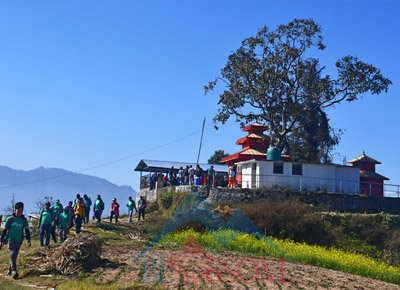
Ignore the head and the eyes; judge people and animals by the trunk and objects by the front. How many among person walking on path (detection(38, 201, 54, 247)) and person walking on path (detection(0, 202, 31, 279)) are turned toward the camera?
2

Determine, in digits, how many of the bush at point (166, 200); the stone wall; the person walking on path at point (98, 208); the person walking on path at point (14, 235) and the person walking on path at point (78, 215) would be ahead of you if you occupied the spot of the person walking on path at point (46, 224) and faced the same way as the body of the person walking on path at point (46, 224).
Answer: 1

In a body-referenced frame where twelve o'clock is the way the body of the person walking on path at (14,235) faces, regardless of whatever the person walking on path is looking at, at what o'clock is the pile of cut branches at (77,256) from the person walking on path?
The pile of cut branches is roughly at 9 o'clock from the person walking on path.

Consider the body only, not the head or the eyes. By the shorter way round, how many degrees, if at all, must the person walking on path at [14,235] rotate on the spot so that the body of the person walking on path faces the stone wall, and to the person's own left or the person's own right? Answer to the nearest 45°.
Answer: approximately 135° to the person's own left

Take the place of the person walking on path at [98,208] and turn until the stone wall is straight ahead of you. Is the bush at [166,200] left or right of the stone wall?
left

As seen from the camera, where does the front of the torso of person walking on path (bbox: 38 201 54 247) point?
toward the camera

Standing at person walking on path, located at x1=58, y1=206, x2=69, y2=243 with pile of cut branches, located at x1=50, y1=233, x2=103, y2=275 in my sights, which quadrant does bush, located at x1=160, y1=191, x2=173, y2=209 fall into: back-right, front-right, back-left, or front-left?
back-left

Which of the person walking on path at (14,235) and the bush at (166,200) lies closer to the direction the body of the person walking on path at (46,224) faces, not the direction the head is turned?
the person walking on path

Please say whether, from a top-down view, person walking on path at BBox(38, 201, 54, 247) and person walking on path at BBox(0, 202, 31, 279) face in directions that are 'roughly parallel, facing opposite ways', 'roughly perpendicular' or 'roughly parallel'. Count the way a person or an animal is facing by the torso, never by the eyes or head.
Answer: roughly parallel

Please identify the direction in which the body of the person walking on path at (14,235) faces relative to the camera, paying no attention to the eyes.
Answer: toward the camera

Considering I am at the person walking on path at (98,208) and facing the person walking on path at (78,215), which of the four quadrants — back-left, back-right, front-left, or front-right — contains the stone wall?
back-left

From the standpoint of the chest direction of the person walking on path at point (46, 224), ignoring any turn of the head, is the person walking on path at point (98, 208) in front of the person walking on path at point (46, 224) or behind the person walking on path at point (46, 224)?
behind

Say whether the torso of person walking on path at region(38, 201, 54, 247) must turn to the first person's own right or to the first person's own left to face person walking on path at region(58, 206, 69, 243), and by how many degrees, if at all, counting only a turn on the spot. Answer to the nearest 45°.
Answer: approximately 135° to the first person's own left
